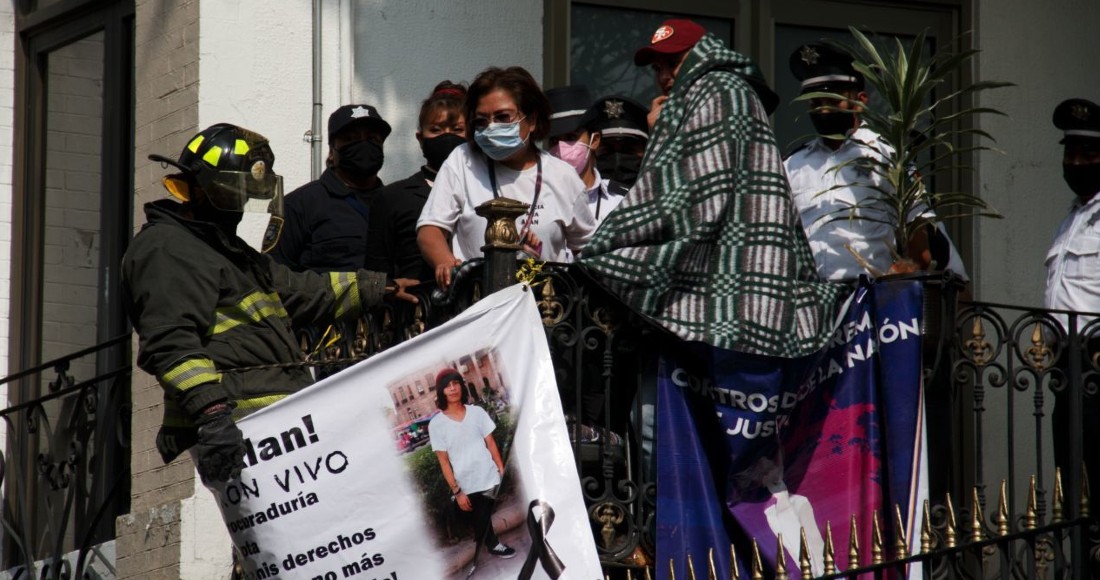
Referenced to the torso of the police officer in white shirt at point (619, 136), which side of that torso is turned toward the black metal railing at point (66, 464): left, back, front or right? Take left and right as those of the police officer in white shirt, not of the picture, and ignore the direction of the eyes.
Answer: right

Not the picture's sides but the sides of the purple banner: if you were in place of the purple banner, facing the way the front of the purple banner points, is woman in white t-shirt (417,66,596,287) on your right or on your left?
on your right

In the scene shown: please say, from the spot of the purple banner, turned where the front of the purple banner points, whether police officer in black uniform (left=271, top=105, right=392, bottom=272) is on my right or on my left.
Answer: on my right

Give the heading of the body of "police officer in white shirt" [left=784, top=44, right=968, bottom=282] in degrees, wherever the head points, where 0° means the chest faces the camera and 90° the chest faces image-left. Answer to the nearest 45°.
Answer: approximately 45°

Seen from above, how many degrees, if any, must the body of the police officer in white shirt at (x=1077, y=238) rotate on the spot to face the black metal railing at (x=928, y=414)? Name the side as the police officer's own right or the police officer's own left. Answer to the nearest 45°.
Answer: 0° — they already face it

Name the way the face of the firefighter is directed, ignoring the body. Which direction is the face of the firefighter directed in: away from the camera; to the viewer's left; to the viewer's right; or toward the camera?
to the viewer's right

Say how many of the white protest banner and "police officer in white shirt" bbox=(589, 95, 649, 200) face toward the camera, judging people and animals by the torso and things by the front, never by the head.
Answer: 2

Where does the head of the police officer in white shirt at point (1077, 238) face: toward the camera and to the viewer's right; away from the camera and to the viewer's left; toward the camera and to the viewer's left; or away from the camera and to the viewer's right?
toward the camera and to the viewer's left

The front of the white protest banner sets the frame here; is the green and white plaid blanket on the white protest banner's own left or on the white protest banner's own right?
on the white protest banner's own left
